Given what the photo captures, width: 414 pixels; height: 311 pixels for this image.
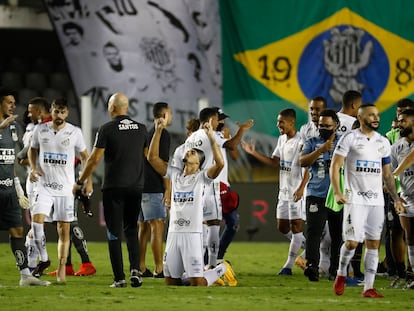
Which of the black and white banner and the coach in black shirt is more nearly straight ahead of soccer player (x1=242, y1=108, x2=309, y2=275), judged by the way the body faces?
the coach in black shirt

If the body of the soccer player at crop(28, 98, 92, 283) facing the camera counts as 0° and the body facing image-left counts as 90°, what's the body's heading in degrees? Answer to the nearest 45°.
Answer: approximately 0°

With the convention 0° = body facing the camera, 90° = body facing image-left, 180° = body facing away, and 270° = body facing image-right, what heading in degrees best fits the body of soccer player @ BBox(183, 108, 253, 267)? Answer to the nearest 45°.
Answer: approximately 225°

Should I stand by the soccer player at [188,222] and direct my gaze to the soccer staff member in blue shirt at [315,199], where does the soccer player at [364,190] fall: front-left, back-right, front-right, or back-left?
front-right

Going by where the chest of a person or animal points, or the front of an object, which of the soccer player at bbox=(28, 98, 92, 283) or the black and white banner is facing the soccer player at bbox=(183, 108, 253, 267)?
the black and white banner

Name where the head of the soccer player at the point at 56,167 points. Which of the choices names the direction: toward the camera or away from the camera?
toward the camera

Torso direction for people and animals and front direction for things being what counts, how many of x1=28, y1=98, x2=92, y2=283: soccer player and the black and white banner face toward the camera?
2

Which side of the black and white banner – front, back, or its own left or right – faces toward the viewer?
front

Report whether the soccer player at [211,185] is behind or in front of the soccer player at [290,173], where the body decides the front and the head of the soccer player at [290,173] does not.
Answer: in front

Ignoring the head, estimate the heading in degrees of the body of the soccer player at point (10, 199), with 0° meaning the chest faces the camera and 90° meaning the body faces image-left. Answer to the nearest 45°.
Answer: approximately 315°

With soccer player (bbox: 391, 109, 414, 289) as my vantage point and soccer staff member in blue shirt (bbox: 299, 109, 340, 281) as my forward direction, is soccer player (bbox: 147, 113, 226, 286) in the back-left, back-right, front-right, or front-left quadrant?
front-left

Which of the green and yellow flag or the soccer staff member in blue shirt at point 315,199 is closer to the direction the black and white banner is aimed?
the soccer staff member in blue shirt

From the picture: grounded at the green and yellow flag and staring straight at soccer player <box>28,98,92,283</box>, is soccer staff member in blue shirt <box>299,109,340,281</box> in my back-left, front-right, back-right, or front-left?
front-left

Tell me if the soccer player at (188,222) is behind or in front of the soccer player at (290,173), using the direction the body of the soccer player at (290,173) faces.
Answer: in front

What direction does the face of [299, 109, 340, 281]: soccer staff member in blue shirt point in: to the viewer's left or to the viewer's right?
to the viewer's left

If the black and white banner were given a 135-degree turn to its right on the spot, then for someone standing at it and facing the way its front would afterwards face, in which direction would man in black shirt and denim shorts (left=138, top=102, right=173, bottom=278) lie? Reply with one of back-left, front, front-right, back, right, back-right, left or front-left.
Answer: back-left

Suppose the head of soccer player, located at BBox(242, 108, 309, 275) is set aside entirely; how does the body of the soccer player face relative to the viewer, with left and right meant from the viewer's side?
facing the viewer and to the left of the viewer
